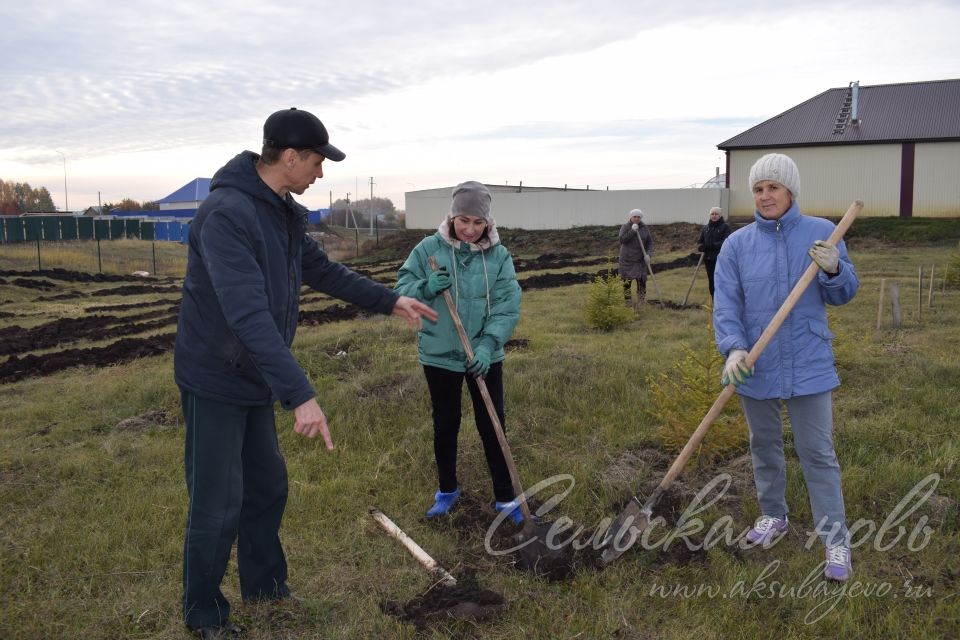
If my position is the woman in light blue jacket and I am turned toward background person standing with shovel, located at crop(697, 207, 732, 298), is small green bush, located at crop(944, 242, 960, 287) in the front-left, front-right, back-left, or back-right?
front-right

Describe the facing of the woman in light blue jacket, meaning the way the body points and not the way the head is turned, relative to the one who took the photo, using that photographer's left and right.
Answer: facing the viewer

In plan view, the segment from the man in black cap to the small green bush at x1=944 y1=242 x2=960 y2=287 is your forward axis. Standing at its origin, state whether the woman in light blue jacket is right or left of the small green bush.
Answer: right

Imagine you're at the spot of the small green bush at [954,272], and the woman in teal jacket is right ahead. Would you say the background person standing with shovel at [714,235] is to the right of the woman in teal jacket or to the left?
right

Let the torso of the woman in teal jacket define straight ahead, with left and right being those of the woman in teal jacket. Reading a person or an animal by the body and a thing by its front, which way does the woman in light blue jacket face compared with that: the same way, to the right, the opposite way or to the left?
the same way

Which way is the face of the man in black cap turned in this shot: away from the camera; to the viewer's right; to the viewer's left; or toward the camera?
to the viewer's right

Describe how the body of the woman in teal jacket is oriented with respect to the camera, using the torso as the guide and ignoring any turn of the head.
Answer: toward the camera

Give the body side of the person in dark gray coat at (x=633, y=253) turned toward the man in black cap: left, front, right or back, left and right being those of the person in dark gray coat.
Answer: front

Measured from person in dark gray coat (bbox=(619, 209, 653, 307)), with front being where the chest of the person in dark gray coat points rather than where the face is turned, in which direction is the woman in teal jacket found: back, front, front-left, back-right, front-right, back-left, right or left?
front

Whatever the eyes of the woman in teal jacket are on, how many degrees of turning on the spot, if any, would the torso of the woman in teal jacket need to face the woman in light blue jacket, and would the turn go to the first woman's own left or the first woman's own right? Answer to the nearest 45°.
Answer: approximately 45° to the first woman's own left

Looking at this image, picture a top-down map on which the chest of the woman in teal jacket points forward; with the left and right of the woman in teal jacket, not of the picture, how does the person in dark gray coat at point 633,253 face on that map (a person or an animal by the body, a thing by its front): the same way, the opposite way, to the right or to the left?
the same way

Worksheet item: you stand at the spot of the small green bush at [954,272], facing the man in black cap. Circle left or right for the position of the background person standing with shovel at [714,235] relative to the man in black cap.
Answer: right

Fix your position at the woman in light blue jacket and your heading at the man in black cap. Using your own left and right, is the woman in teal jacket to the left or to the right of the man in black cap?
right

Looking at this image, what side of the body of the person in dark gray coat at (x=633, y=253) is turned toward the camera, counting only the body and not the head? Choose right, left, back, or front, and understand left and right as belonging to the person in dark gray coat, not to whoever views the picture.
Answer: front

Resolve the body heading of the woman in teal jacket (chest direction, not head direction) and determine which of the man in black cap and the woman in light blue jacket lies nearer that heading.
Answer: the man in black cap

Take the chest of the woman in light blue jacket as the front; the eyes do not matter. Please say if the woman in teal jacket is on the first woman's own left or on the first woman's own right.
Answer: on the first woman's own right

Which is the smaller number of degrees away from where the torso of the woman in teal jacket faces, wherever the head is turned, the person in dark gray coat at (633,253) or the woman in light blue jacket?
the woman in light blue jacket

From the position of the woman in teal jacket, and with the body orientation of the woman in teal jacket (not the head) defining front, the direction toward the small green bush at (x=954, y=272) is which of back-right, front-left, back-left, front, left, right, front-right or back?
back-left
